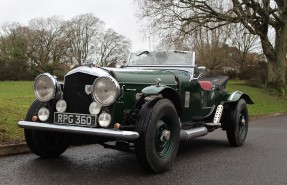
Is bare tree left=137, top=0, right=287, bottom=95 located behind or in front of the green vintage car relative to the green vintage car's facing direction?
behind

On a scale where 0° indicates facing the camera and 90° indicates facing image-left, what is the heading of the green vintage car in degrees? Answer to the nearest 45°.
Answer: approximately 45°
